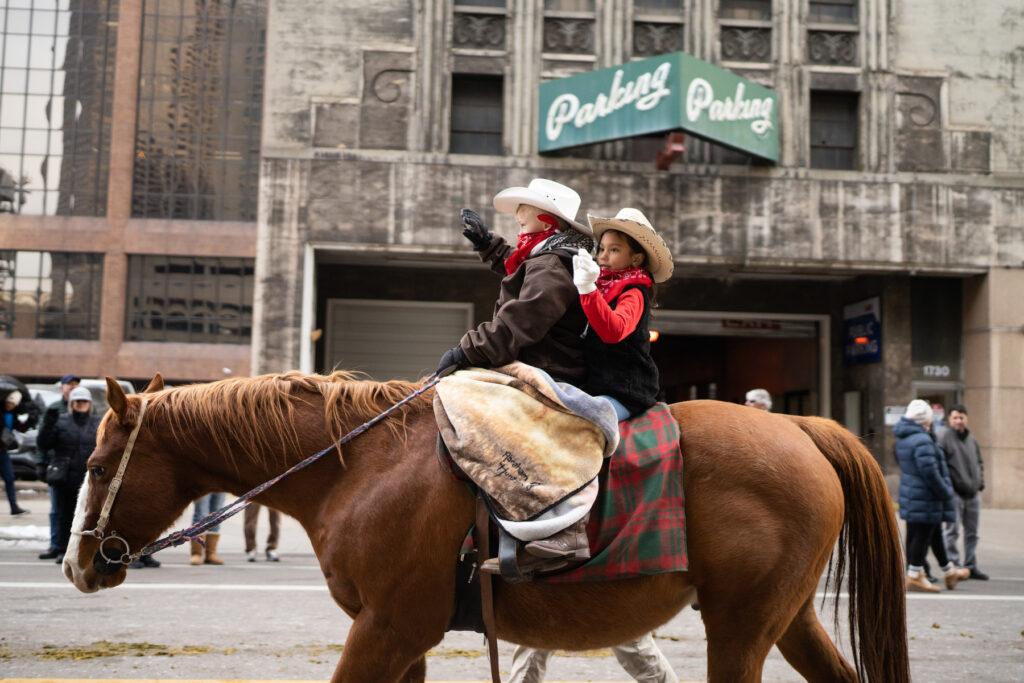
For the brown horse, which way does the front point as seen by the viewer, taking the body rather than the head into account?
to the viewer's left

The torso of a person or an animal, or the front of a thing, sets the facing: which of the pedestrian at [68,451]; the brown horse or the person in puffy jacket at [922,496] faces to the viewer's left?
the brown horse

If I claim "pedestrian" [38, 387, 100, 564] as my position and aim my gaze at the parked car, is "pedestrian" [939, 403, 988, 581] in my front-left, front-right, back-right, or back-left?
back-right

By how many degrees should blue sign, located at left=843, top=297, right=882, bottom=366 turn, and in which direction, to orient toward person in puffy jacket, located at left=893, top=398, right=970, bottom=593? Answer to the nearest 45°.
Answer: approximately 45° to its left

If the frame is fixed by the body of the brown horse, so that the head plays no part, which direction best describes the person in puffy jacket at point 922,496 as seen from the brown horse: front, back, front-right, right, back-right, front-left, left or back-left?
back-right
